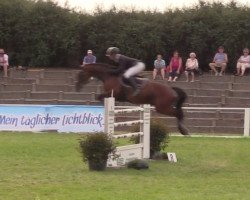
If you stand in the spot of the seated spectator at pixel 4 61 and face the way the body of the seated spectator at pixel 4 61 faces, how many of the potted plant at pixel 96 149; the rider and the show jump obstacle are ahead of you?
3

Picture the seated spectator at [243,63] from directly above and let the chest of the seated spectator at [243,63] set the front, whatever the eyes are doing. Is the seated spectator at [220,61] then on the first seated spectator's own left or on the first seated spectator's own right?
on the first seated spectator's own right

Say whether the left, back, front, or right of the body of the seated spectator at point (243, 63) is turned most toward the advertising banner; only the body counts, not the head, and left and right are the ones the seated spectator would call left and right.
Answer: front

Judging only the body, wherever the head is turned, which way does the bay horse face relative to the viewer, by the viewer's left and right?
facing to the left of the viewer

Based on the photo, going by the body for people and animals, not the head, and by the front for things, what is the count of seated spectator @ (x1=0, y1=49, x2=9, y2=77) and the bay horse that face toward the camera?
1

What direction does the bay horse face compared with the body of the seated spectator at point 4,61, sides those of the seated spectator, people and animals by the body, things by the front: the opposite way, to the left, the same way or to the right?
to the right

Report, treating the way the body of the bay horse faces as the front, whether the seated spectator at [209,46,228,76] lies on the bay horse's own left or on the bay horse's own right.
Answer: on the bay horse's own right

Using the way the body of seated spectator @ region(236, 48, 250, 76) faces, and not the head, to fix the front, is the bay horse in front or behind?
in front

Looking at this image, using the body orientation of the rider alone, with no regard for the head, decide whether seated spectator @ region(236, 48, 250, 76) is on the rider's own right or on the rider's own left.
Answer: on the rider's own right

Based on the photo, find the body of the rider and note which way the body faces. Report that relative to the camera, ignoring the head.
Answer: to the viewer's left

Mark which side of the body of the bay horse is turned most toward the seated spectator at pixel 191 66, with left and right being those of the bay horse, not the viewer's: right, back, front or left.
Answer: right

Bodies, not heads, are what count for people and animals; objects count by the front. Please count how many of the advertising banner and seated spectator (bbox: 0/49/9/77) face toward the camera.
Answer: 2

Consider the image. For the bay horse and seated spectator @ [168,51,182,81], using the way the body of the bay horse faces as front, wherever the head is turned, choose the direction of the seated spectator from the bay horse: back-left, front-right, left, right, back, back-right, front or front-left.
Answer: right
